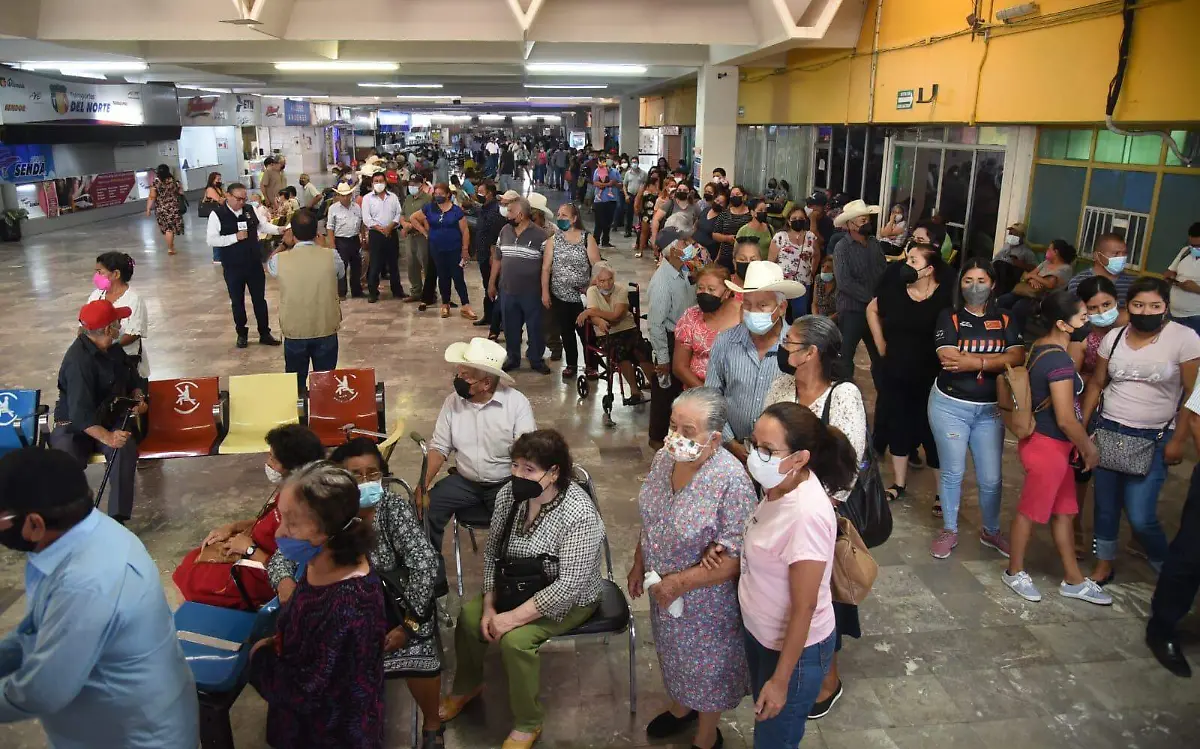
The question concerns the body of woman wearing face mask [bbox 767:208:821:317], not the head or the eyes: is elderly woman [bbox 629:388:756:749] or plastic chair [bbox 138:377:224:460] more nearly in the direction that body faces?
the elderly woman

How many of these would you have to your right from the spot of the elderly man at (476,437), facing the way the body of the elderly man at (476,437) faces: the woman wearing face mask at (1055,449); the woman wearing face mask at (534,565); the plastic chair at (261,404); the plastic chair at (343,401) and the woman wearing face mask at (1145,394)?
2

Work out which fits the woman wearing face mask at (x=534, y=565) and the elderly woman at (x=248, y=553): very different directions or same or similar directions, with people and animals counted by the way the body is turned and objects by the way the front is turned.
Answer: same or similar directions

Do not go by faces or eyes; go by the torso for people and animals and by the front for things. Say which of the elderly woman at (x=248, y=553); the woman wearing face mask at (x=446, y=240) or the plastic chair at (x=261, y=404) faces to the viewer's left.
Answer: the elderly woman

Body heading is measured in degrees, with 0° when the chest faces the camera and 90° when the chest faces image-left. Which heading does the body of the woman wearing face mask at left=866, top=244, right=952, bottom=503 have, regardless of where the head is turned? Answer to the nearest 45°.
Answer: approximately 45°

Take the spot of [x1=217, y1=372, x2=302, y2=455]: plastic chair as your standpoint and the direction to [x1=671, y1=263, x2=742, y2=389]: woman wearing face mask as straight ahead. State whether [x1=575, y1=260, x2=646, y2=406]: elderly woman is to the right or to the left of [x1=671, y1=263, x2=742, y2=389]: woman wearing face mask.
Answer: left

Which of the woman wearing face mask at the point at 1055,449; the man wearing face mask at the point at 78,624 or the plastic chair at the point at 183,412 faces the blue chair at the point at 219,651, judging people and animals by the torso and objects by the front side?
the plastic chair

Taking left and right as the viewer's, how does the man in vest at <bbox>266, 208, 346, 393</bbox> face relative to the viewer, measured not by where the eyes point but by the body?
facing away from the viewer

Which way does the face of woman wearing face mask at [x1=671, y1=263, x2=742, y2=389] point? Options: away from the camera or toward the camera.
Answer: toward the camera

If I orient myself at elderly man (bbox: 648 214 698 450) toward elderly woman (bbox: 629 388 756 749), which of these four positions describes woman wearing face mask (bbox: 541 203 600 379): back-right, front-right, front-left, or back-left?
back-right

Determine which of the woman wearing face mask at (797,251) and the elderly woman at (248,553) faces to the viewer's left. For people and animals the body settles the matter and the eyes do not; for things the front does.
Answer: the elderly woman

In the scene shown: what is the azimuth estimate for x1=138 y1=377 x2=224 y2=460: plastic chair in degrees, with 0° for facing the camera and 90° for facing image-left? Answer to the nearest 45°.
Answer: approximately 0°

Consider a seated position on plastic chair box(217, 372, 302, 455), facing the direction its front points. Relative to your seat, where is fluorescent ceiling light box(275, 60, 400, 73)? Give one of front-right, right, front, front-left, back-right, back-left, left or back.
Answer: back

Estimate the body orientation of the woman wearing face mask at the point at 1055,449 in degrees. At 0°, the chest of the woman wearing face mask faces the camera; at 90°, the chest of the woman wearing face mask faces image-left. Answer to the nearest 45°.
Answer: approximately 270°

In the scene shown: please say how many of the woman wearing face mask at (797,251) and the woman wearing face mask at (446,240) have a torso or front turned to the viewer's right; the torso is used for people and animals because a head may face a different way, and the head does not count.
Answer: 0

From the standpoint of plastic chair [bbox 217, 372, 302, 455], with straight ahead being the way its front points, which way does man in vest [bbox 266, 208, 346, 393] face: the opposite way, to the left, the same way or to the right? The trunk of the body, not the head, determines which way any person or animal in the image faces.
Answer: the opposite way

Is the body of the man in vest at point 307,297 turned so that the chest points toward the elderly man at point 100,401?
no

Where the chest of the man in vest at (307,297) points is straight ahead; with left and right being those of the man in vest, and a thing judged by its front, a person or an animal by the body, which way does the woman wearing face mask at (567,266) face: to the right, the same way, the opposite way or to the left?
the opposite way
